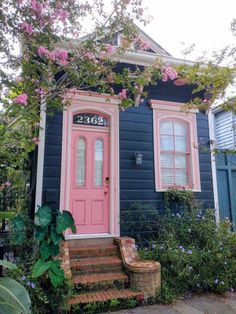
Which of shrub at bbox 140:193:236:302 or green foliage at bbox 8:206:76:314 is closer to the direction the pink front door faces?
the green foliage

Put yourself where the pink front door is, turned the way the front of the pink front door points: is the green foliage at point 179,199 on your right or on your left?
on your left

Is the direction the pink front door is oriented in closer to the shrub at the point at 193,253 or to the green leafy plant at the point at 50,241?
the green leafy plant

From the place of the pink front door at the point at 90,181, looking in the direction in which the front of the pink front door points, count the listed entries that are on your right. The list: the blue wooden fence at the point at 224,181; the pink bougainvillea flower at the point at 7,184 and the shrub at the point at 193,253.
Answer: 1

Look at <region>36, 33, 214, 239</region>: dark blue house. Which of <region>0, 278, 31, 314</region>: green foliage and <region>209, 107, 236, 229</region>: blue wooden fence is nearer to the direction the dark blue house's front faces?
the green foliage

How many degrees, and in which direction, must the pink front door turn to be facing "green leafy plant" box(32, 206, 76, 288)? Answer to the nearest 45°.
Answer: approximately 45° to its right

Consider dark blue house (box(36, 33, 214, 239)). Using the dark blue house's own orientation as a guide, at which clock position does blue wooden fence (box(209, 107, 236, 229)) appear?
The blue wooden fence is roughly at 8 o'clock from the dark blue house.

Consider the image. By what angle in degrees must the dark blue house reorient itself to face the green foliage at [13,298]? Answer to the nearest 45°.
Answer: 0° — it already faces it

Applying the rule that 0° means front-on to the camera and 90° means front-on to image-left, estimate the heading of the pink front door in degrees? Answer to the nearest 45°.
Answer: approximately 0°

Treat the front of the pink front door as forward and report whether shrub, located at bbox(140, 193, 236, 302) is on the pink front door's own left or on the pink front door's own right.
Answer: on the pink front door's own left

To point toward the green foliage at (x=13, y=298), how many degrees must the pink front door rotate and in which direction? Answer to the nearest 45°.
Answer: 0° — it already faces it

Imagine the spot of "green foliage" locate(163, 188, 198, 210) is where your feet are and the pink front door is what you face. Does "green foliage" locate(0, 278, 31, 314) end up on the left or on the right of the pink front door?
left

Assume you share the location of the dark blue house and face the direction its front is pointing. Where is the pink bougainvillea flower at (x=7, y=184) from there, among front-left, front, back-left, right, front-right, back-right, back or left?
right

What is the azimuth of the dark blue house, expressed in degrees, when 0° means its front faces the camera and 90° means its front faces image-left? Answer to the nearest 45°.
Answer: approximately 0°
